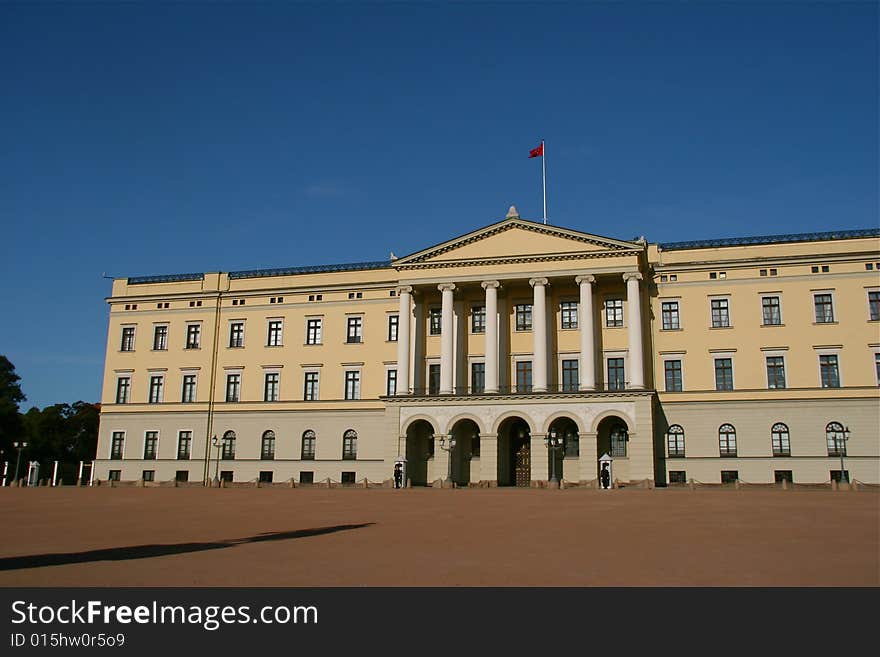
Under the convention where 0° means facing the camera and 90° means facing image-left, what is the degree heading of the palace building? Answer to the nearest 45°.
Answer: approximately 0°
